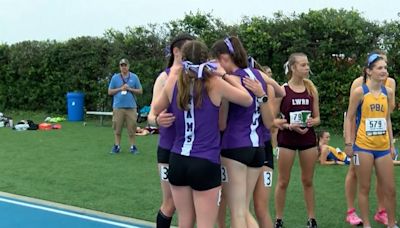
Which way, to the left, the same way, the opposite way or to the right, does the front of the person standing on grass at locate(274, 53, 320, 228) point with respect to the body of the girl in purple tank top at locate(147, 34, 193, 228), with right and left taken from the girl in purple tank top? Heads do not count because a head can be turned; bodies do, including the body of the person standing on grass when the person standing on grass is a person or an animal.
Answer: to the right

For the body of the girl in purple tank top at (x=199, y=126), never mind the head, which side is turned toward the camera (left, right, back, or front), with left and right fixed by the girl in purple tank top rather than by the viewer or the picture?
back

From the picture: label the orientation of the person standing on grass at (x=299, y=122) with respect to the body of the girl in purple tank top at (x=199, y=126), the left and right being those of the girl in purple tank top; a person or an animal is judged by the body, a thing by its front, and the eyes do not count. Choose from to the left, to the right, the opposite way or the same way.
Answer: the opposite way

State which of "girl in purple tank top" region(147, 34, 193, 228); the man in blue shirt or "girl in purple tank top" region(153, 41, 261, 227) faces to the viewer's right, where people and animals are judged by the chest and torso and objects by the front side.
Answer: "girl in purple tank top" region(147, 34, 193, 228)

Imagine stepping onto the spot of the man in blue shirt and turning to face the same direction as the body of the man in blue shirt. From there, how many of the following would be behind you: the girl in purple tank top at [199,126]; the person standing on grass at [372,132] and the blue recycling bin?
1

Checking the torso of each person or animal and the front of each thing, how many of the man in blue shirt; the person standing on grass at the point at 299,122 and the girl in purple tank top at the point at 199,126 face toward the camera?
2

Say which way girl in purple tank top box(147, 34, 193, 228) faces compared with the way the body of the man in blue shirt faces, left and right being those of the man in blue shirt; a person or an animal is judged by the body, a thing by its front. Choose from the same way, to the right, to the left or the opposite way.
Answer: to the left

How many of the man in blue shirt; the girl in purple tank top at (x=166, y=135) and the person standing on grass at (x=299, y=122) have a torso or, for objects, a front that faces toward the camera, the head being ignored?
2

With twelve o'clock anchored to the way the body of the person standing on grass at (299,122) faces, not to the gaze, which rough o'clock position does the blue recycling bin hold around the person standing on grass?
The blue recycling bin is roughly at 5 o'clock from the person standing on grass.
